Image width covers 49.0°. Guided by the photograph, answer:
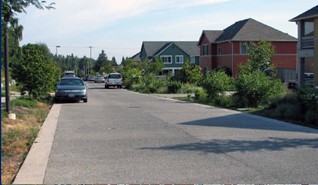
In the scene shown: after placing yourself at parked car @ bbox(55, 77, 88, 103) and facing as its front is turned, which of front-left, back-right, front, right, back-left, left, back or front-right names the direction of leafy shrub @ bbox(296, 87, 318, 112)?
front-left

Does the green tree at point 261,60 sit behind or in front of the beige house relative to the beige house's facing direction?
in front

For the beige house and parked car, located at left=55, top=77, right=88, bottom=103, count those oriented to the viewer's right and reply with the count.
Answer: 0

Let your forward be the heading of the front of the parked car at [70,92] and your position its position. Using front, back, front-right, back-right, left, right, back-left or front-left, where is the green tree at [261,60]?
left

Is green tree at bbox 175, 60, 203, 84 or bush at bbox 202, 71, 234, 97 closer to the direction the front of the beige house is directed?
the bush

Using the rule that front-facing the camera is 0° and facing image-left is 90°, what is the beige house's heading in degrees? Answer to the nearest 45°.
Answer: approximately 45°

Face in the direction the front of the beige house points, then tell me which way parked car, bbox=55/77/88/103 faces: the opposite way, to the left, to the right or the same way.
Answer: to the left

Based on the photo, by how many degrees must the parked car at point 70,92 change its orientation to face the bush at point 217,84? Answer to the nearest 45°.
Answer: approximately 90° to its left

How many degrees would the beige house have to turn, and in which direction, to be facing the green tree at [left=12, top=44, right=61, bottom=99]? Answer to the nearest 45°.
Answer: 0° — it already faces it

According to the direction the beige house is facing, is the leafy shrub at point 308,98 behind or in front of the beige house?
in front

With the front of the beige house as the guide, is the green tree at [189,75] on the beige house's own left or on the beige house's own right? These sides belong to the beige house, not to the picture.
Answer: on the beige house's own right

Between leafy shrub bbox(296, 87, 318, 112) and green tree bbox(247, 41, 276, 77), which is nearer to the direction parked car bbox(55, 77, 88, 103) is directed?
the leafy shrub

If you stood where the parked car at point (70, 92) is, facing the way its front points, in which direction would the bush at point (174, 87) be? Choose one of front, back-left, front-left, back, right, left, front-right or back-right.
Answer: back-left
